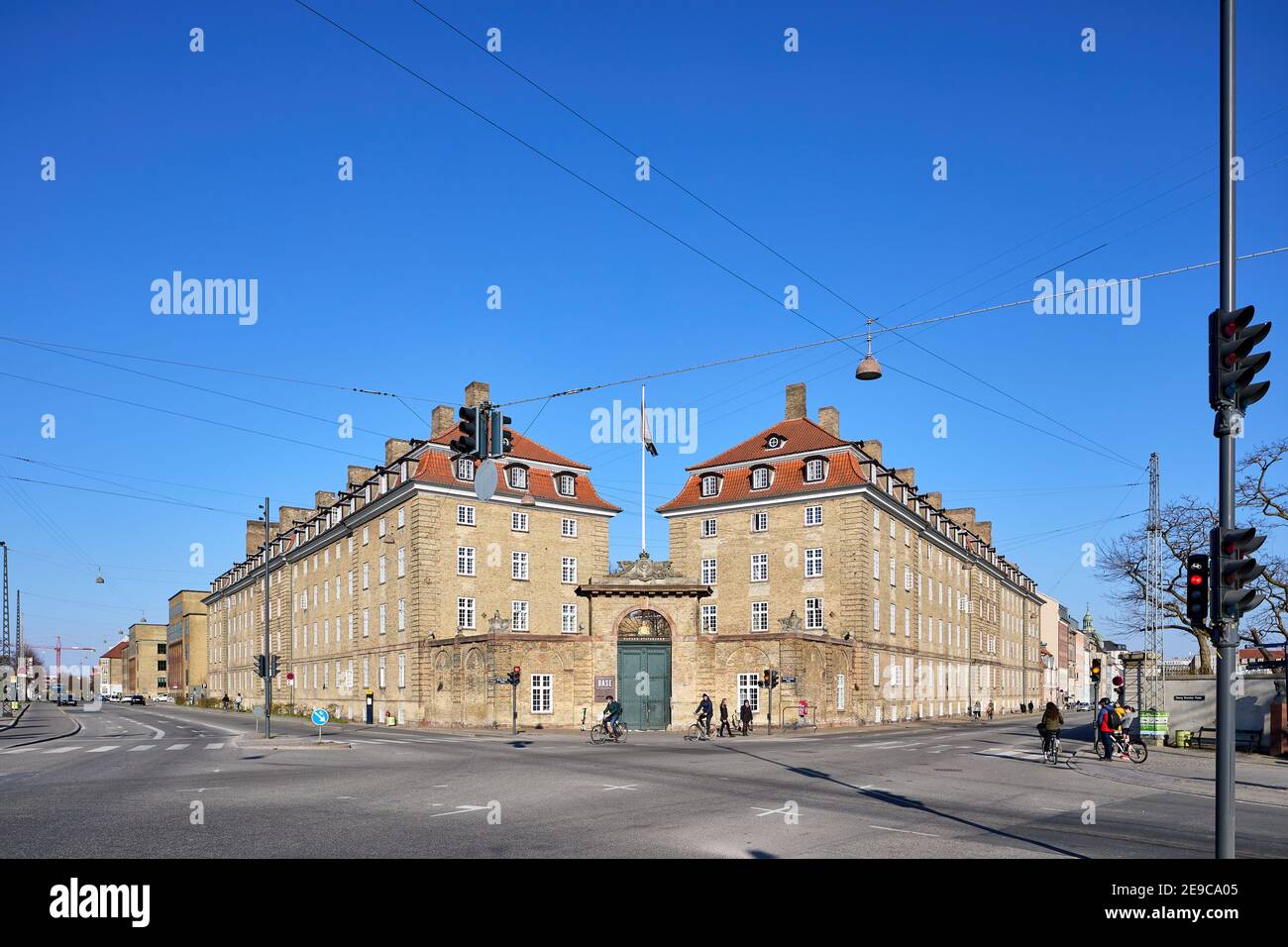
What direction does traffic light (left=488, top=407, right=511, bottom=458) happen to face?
to the viewer's right

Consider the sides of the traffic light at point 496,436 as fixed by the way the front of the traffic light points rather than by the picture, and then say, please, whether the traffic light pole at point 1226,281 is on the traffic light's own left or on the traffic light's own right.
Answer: on the traffic light's own right

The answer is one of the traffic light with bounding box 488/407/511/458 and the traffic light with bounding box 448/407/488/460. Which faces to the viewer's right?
the traffic light with bounding box 488/407/511/458
